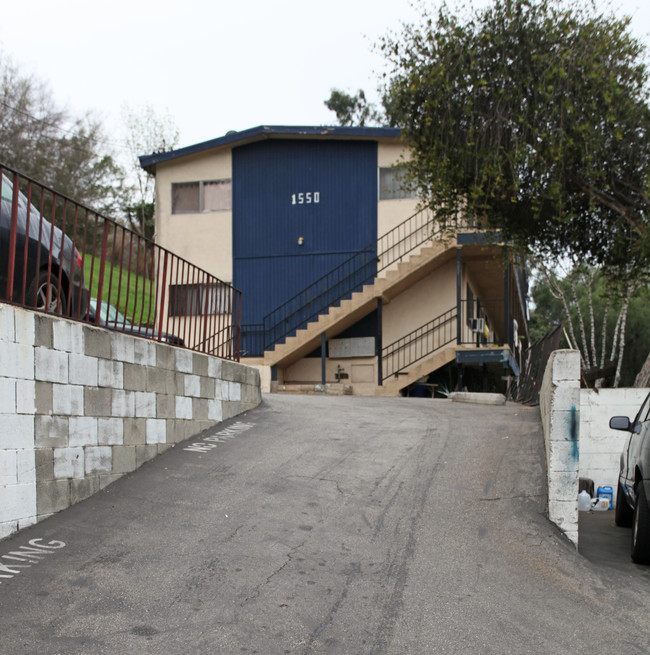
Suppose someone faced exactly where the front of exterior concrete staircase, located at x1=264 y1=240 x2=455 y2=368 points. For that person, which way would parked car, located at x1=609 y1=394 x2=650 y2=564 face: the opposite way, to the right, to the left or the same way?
to the right

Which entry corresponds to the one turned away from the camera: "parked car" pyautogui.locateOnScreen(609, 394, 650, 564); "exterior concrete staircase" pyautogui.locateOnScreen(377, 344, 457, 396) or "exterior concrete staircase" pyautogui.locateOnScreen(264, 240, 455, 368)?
the parked car

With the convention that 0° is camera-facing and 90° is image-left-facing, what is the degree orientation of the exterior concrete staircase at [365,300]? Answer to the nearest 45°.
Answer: approximately 90°

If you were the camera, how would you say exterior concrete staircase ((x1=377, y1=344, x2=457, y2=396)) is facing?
facing to the left of the viewer

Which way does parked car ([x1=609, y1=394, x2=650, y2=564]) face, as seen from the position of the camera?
facing away from the viewer

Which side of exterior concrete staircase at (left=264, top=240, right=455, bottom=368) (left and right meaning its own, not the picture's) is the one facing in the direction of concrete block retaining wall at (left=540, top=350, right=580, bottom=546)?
left

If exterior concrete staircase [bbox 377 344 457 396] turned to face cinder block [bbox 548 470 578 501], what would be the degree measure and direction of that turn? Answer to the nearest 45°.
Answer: approximately 90° to its left

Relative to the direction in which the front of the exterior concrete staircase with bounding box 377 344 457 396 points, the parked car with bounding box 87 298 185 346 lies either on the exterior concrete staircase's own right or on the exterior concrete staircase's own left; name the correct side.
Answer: on the exterior concrete staircase's own left
